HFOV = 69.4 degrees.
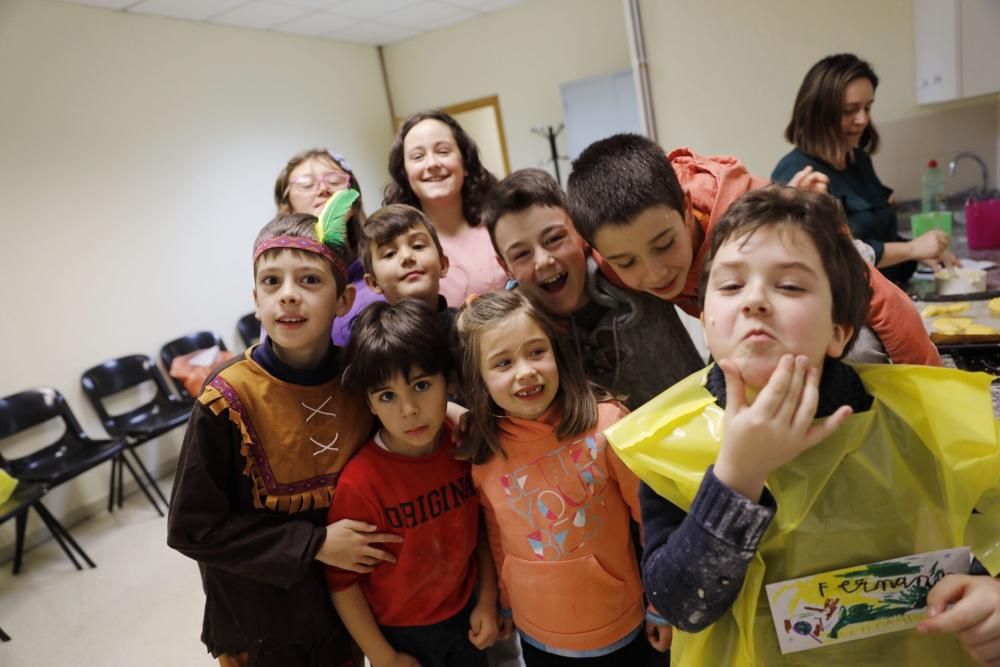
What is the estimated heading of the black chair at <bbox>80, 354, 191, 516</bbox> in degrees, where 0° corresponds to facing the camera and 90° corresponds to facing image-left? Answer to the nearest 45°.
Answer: approximately 315°

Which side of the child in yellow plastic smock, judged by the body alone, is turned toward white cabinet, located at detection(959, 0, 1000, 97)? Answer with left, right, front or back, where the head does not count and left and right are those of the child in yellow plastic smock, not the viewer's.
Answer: back

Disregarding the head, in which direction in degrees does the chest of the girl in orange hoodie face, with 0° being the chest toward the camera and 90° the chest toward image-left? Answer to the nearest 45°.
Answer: approximately 0°

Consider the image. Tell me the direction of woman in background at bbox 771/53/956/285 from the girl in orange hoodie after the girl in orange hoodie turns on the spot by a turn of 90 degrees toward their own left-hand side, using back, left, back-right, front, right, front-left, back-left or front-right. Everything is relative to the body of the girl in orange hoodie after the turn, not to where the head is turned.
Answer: front-left

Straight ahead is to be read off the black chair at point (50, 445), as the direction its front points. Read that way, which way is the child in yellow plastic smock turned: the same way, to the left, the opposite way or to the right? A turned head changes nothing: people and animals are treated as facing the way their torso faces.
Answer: to the right

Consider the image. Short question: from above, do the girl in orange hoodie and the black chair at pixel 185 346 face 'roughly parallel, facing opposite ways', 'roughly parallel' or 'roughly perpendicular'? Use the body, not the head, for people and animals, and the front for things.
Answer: roughly perpendicular

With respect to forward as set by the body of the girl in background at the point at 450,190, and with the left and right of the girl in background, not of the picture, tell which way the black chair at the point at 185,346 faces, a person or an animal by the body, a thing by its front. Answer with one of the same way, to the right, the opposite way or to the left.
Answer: to the left

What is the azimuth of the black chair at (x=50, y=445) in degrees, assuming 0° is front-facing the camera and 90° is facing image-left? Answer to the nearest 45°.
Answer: approximately 315°

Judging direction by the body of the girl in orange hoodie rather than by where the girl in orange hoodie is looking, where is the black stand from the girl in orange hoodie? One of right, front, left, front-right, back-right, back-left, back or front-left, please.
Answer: back
